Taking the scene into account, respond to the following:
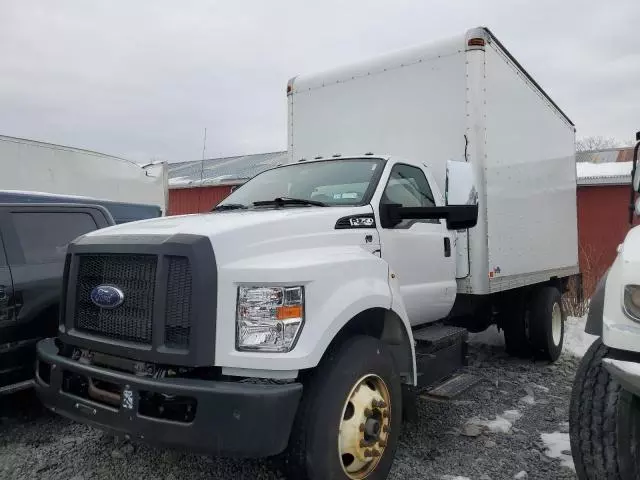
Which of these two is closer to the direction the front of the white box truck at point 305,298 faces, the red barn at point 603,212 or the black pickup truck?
the black pickup truck

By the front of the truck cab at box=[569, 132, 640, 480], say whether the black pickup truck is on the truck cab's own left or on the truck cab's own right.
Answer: on the truck cab's own right

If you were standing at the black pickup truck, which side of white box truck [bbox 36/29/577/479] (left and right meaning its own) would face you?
right

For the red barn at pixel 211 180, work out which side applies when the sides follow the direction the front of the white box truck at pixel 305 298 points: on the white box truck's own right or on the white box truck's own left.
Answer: on the white box truck's own right

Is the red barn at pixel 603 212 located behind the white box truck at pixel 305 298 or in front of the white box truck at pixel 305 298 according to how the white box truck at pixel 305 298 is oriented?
behind

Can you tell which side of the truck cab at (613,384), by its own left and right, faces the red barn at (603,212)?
back

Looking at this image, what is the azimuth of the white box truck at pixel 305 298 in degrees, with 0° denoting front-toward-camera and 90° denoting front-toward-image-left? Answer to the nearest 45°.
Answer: approximately 45°

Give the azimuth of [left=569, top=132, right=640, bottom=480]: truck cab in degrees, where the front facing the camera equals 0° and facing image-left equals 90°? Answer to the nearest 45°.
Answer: approximately 0°

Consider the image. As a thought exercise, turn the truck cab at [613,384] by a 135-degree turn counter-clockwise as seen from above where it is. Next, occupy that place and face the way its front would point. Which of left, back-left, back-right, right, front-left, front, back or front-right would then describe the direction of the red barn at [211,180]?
left
